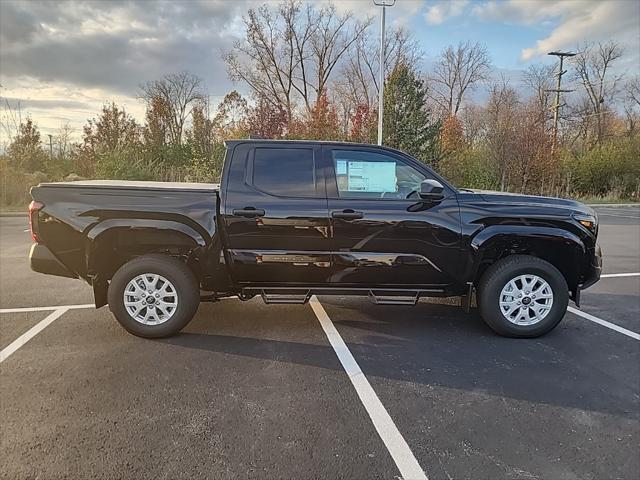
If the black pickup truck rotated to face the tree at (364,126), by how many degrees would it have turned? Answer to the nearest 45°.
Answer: approximately 90° to its left

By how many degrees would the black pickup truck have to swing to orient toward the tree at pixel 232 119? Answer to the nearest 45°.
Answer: approximately 90° to its left

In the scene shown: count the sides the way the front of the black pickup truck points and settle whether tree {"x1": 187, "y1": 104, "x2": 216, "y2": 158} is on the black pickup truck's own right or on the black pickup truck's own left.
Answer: on the black pickup truck's own left

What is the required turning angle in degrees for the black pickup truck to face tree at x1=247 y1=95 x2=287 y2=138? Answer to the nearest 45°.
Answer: approximately 90° to its left

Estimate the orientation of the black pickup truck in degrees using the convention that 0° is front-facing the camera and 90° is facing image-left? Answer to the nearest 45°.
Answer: approximately 270°

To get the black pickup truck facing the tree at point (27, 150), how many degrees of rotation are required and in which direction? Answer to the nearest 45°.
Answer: approximately 135° to its left

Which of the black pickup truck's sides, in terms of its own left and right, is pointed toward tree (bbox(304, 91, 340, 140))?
left

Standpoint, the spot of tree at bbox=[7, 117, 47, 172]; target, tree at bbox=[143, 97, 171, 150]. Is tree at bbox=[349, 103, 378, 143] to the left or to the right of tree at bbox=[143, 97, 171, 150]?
right

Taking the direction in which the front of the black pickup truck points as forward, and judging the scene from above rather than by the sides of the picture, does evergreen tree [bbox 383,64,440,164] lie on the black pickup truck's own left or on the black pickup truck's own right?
on the black pickup truck's own left

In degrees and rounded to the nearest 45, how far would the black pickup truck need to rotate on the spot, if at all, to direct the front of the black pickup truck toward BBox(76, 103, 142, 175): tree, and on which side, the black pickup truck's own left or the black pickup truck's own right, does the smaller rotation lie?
approximately 135° to the black pickup truck's own left

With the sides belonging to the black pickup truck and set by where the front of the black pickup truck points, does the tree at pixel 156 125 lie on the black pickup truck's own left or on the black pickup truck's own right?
on the black pickup truck's own left
